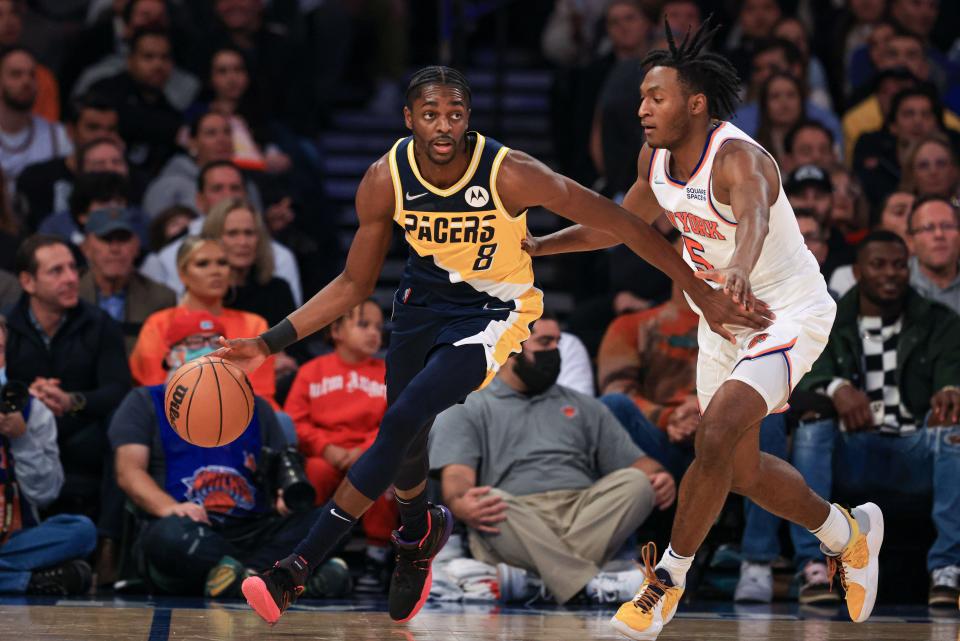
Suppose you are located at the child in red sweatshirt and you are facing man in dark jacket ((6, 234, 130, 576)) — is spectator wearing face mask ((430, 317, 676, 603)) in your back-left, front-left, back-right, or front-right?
back-left

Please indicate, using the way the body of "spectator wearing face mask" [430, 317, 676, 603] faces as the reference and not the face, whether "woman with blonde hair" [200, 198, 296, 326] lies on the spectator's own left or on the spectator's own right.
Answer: on the spectator's own right

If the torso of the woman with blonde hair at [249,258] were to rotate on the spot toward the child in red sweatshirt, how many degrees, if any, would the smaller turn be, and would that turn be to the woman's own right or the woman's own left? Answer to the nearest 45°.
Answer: approximately 45° to the woman's own left

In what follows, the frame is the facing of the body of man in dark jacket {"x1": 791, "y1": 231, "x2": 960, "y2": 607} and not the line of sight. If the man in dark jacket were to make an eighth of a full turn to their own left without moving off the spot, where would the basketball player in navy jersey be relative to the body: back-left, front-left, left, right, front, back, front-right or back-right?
right

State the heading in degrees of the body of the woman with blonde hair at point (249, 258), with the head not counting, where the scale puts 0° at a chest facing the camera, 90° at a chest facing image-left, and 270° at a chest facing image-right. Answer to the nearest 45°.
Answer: approximately 0°

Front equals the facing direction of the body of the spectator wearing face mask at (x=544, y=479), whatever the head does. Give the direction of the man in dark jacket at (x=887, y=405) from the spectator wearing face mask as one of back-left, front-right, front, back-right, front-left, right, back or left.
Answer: left

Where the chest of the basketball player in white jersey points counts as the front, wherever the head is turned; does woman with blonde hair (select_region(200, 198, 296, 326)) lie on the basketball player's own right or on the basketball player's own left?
on the basketball player's own right

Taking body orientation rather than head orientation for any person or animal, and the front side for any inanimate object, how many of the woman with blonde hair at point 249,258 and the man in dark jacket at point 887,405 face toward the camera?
2

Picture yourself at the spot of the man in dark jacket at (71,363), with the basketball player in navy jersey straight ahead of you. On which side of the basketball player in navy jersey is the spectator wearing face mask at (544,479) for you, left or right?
left
